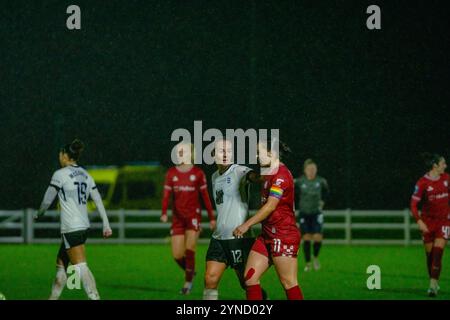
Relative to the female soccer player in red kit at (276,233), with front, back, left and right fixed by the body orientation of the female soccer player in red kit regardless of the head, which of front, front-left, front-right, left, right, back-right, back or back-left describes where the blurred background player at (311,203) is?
right

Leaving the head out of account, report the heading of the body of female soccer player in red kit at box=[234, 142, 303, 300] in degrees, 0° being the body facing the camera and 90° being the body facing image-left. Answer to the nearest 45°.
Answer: approximately 90°

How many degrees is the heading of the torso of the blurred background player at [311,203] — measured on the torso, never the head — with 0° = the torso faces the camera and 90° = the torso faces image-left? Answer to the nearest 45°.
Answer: approximately 0°

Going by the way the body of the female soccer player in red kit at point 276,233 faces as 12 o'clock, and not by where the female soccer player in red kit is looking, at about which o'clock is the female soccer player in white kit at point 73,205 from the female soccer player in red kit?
The female soccer player in white kit is roughly at 1 o'clock from the female soccer player in red kit.

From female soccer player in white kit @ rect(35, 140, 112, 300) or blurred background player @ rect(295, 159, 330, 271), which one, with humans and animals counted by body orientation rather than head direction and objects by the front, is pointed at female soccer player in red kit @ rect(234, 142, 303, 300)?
the blurred background player

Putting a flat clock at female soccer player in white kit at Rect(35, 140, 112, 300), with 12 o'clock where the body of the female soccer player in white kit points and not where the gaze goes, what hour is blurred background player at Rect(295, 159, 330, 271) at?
The blurred background player is roughly at 3 o'clock from the female soccer player in white kit.

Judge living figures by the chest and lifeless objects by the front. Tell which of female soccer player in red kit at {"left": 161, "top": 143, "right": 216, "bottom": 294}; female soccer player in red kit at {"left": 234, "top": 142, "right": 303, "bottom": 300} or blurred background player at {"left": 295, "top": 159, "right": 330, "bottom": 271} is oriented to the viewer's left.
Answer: female soccer player in red kit at {"left": 234, "top": 142, "right": 303, "bottom": 300}

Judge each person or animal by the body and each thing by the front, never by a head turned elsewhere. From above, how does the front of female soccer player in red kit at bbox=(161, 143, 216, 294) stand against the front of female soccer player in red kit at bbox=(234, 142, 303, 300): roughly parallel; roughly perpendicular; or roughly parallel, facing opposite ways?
roughly perpendicular

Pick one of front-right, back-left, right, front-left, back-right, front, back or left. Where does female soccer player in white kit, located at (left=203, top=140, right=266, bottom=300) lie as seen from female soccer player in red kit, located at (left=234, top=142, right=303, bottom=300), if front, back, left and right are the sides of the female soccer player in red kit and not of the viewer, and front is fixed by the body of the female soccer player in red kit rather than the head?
front-right

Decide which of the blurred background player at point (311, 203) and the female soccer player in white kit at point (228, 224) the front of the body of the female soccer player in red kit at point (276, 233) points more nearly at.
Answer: the female soccer player in white kit

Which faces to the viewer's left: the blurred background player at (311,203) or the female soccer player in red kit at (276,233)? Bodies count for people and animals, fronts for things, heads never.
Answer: the female soccer player in red kit

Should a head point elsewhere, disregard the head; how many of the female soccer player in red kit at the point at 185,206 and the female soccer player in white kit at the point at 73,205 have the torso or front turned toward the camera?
1
